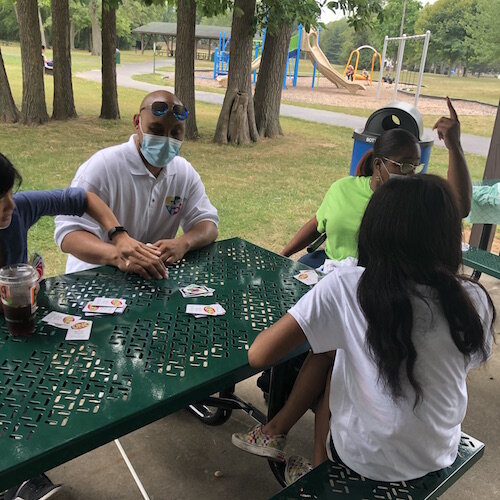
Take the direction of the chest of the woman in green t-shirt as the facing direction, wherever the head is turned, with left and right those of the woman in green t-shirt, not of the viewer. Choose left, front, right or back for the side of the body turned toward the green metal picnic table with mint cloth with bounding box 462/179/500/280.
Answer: left

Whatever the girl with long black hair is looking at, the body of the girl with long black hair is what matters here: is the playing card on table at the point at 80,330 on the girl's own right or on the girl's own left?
on the girl's own left

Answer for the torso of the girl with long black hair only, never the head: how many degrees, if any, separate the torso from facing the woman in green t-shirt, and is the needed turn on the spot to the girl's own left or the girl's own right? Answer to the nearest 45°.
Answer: approximately 45° to the girl's own right

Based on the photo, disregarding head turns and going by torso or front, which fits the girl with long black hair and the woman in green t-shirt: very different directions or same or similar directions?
very different directions

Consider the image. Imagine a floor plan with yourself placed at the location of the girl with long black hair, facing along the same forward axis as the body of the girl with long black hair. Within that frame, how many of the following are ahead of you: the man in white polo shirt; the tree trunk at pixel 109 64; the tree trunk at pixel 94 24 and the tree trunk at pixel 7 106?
4

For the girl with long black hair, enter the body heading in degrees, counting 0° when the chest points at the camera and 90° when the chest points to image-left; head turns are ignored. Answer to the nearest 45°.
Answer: approximately 135°

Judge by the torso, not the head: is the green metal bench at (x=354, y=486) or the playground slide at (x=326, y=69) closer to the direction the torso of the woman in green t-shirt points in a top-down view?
the green metal bench
